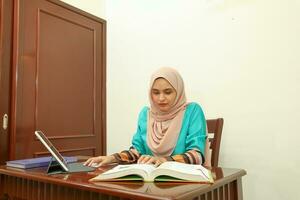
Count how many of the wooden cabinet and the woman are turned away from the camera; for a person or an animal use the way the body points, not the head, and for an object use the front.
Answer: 0

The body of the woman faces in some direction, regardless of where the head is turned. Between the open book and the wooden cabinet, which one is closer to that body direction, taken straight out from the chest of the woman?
the open book

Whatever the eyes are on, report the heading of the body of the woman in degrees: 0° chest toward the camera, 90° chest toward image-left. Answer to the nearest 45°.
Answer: approximately 45°

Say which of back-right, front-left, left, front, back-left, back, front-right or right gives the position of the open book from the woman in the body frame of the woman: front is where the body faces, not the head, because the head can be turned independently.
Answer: front-left
